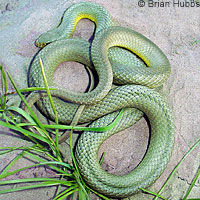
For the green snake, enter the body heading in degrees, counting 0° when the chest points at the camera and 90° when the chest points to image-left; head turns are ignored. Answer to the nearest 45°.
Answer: approximately 90°
